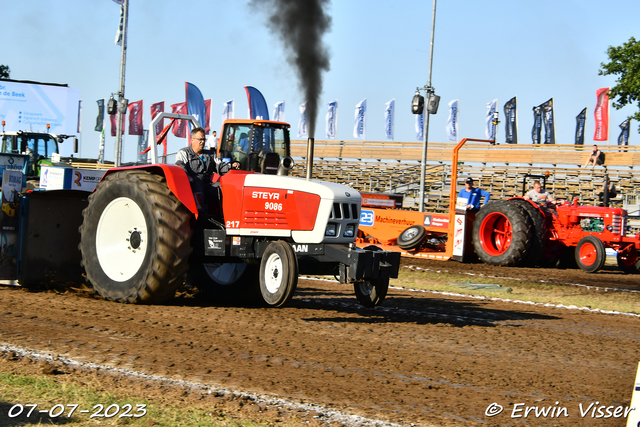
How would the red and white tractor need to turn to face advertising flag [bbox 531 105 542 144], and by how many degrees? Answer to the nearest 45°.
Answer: approximately 90° to its left

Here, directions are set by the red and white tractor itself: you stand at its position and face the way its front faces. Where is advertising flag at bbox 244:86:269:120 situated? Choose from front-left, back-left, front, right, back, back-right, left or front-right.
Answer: back-left

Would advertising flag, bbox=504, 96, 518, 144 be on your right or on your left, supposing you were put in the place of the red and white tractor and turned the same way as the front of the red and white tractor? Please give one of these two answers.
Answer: on your left

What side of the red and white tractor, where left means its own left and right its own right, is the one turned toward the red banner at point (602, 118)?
left

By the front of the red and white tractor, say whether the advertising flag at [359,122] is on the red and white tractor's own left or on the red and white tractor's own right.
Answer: on the red and white tractor's own left

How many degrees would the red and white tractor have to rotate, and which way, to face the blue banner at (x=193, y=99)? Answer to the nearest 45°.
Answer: approximately 135° to its left

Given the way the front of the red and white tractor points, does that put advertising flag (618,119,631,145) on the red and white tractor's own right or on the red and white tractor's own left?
on the red and white tractor's own left

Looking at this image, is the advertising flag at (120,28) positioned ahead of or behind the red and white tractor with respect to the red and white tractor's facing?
behind

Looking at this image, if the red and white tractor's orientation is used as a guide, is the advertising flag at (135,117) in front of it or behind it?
behind

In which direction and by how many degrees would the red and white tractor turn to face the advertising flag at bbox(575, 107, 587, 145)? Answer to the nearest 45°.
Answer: approximately 90° to its left
